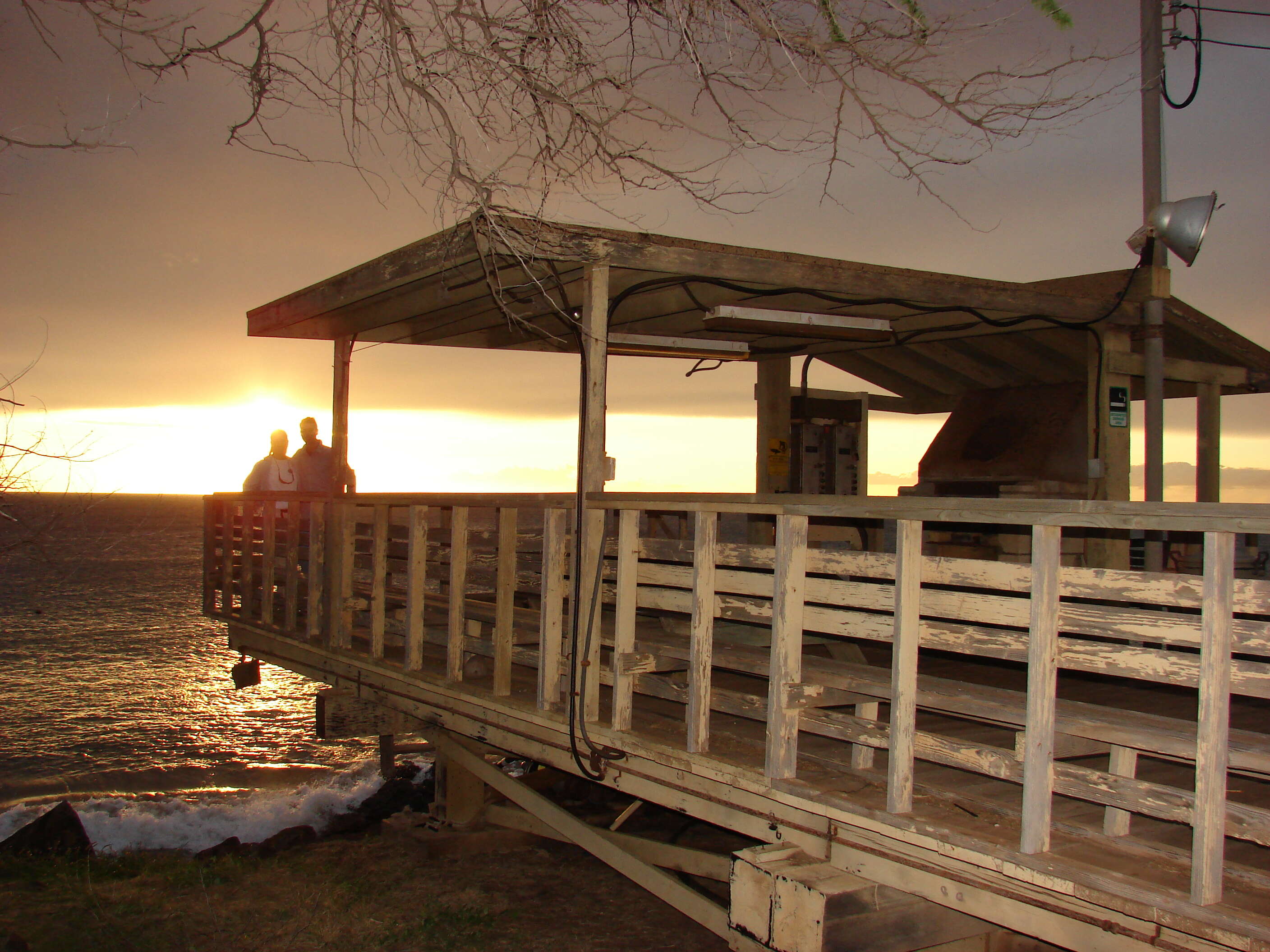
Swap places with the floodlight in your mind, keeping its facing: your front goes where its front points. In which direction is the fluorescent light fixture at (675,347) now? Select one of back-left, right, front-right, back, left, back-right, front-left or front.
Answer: back

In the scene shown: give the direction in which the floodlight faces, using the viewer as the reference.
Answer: facing to the right of the viewer

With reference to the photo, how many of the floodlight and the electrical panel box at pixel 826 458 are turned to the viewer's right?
1

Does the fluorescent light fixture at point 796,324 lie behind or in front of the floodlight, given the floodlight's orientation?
behind

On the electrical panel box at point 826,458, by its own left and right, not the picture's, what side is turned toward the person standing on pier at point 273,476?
right

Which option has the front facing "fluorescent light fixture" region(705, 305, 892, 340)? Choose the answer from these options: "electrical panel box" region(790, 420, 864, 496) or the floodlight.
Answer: the electrical panel box

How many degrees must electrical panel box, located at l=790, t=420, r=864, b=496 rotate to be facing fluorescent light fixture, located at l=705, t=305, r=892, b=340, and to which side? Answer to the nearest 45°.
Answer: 0° — it already faces it

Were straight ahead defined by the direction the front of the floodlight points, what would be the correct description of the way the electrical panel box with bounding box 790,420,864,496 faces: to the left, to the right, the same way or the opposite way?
to the right

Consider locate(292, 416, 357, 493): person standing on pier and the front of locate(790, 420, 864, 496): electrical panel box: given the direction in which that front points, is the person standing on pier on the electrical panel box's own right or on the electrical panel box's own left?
on the electrical panel box's own right

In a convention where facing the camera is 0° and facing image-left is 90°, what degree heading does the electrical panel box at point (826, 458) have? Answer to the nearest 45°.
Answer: approximately 0°
